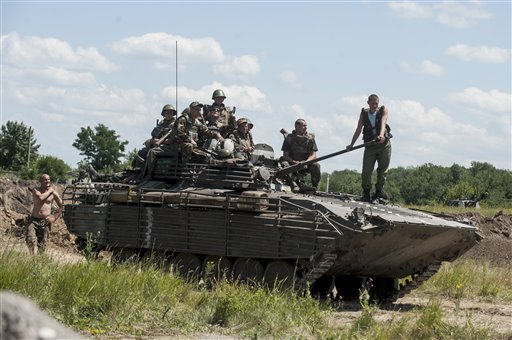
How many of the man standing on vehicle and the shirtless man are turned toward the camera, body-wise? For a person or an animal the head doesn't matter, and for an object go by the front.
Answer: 2

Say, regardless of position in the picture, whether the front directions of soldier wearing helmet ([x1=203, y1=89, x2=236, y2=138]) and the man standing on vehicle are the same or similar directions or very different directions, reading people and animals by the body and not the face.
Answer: same or similar directions

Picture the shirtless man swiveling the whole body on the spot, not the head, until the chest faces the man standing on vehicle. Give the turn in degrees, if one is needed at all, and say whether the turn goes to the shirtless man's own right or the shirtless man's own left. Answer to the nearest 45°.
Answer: approximately 90° to the shirtless man's own left

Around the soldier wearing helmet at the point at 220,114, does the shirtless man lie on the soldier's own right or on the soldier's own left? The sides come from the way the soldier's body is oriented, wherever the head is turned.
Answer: on the soldier's own right

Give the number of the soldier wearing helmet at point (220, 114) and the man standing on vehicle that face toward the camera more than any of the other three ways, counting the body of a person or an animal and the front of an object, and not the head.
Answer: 2

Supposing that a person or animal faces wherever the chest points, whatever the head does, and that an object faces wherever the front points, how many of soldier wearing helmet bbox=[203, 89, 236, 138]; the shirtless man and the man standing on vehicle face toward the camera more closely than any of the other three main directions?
3

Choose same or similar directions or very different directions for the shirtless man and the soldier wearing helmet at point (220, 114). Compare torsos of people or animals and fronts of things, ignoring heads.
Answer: same or similar directions

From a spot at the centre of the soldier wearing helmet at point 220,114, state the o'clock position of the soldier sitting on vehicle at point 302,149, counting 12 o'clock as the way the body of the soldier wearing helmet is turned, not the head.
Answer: The soldier sitting on vehicle is roughly at 10 o'clock from the soldier wearing helmet.

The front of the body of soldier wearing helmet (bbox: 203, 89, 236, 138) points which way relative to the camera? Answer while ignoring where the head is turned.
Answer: toward the camera

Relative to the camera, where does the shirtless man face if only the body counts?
toward the camera
